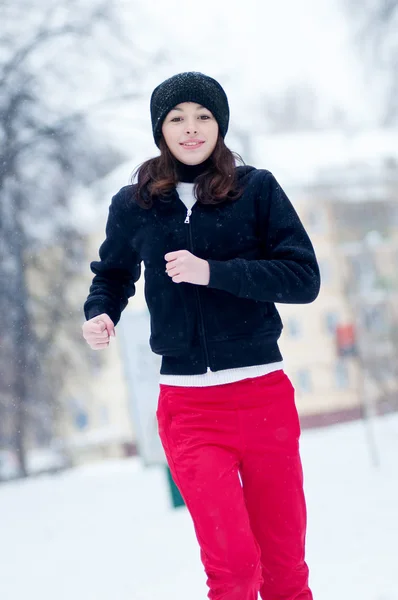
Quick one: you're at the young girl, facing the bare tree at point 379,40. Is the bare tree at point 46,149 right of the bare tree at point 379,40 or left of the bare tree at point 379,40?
left

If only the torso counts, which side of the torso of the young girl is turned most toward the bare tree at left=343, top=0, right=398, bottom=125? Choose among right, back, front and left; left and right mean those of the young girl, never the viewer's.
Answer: back

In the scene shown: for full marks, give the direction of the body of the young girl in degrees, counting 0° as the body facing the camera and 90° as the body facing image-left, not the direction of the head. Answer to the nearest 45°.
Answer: approximately 0°

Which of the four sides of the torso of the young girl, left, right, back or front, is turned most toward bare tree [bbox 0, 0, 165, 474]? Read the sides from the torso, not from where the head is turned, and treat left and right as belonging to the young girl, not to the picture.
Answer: back
